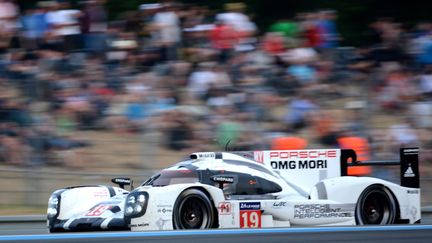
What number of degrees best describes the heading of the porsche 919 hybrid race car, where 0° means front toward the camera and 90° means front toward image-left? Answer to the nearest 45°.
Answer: approximately 45°
